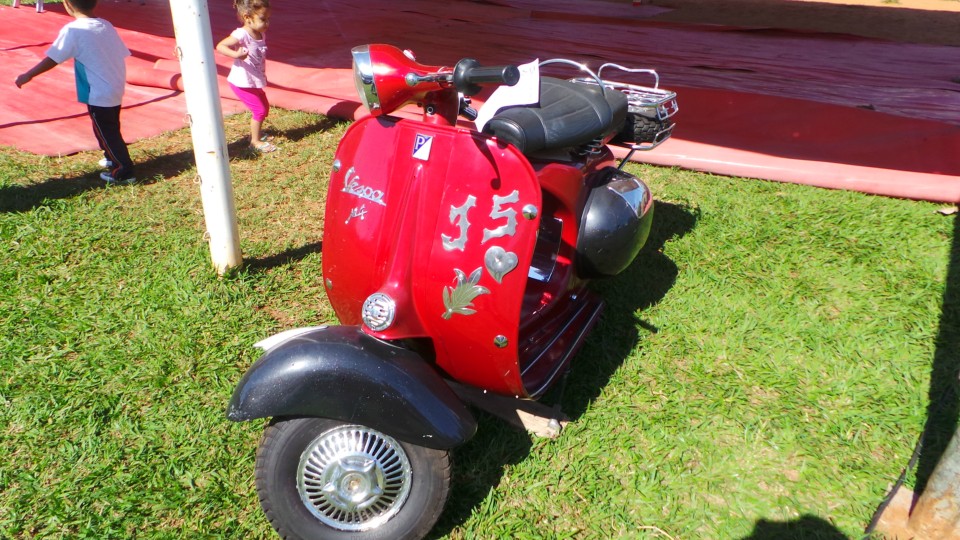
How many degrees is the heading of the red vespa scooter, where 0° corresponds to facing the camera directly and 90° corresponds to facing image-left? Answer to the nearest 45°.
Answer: approximately 45°

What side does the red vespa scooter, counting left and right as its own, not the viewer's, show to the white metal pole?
right
